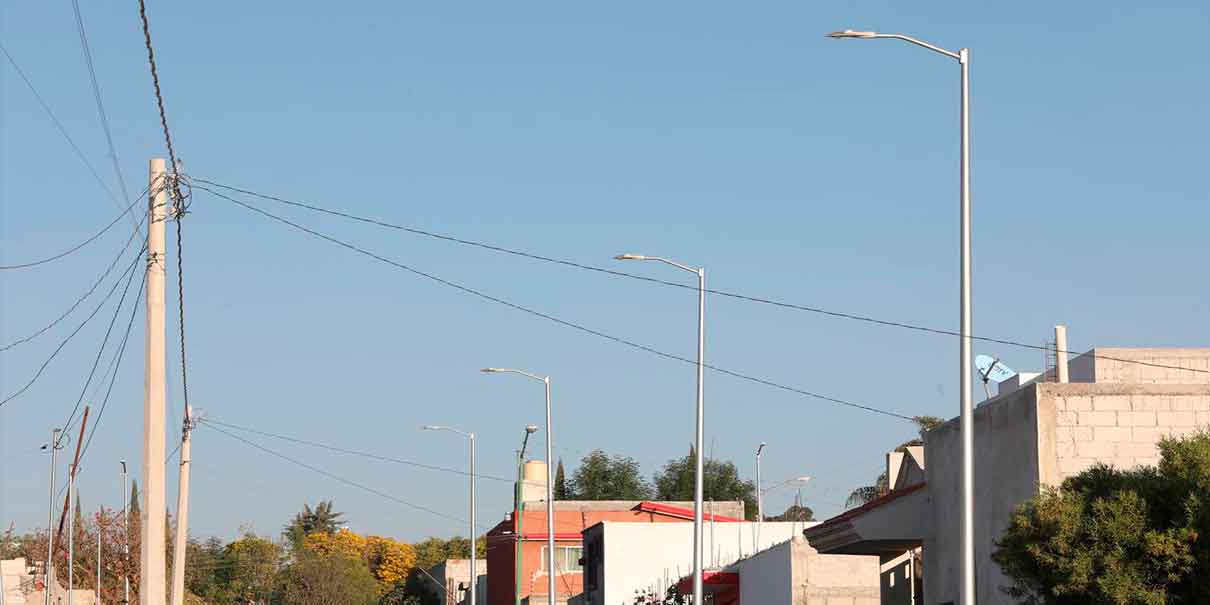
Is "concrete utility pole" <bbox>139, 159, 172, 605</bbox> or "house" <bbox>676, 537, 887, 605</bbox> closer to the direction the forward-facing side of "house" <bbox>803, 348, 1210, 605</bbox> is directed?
the concrete utility pole

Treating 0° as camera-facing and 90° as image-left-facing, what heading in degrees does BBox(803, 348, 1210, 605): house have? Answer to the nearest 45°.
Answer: approximately 90°

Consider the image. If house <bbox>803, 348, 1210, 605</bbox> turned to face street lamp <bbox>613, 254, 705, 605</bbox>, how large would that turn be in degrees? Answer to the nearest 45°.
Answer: approximately 45° to its right

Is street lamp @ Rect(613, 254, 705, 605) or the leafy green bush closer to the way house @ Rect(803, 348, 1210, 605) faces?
the street lamp

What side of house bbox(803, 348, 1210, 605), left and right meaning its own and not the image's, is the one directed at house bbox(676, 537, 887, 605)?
right

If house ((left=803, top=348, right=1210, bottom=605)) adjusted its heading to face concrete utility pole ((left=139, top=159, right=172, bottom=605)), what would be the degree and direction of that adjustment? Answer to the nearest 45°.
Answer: approximately 45° to its left

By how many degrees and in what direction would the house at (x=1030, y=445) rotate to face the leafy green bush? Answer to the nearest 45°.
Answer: approximately 90° to its left
